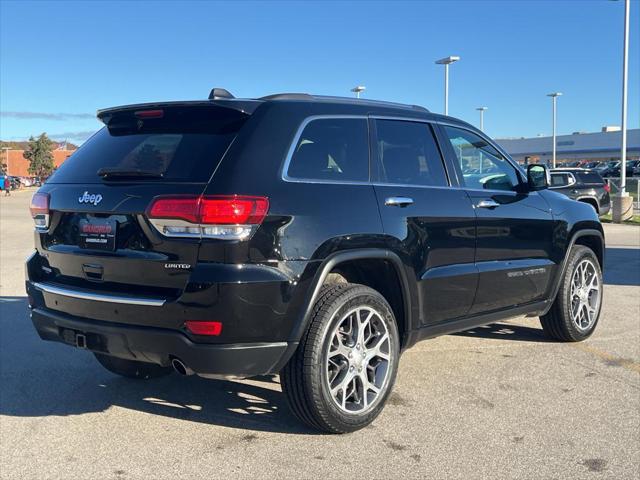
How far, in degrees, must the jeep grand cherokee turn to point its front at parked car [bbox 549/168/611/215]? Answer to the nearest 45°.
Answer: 0° — it already faces it

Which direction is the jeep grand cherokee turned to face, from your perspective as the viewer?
facing away from the viewer and to the right of the viewer
